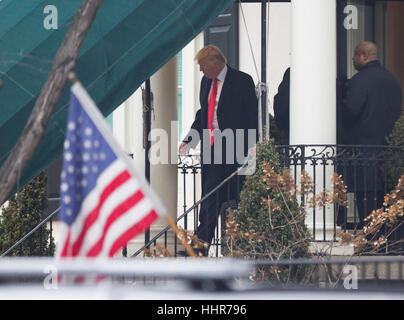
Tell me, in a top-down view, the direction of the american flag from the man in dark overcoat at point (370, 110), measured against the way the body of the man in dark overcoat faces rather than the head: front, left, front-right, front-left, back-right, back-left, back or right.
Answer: back-left

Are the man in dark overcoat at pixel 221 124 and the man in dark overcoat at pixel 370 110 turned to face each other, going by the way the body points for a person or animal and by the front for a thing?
no

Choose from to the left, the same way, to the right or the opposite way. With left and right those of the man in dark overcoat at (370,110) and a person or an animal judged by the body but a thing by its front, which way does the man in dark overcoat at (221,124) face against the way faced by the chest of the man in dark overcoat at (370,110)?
to the left

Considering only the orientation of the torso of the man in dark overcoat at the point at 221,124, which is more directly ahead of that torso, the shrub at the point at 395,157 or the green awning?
the green awning

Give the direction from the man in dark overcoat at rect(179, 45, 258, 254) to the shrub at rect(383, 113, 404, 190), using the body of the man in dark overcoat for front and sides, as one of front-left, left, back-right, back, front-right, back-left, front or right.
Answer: back-left

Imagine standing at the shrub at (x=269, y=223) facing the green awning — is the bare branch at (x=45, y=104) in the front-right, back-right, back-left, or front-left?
front-left

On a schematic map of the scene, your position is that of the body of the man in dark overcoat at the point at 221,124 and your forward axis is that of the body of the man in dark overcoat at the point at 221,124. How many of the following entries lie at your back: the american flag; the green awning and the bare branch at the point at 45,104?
0

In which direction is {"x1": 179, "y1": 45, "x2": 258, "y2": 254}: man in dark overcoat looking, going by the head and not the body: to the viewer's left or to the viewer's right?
to the viewer's left

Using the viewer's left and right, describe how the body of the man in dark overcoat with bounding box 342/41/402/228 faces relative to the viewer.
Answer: facing away from the viewer and to the left of the viewer

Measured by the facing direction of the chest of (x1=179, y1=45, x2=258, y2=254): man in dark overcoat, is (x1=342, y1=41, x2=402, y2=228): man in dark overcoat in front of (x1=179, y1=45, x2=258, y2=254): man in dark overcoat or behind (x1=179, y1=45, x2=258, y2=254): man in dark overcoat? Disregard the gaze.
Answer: behind
